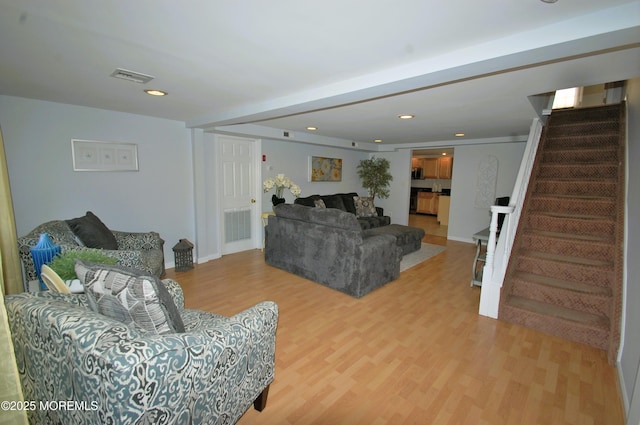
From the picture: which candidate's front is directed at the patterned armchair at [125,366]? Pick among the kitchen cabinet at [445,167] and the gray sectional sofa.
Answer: the kitchen cabinet

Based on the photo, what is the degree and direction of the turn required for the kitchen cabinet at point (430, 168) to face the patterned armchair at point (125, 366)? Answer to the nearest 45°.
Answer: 0° — it already faces it

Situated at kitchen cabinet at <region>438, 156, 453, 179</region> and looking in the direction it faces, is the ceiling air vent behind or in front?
in front

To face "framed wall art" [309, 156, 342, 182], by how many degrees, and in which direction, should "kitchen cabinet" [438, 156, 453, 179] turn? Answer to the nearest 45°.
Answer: approximately 45° to its right

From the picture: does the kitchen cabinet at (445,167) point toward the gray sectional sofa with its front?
yes

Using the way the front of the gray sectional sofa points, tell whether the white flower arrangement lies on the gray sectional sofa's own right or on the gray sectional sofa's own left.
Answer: on the gray sectional sofa's own left

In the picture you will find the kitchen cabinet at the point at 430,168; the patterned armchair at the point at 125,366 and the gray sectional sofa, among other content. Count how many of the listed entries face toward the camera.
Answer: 1

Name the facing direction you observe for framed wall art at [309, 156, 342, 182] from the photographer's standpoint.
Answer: facing the viewer and to the right of the viewer

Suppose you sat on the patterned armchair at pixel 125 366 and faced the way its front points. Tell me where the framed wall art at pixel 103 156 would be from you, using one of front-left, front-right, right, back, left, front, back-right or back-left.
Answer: front-left

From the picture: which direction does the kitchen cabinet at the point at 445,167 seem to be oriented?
toward the camera

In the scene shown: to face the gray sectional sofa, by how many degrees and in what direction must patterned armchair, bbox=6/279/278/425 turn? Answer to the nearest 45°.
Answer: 0° — it already faces it

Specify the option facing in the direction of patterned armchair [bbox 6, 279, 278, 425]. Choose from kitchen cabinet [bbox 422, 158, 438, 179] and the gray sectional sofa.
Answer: the kitchen cabinet

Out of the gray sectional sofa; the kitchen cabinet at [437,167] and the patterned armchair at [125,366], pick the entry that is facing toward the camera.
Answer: the kitchen cabinet

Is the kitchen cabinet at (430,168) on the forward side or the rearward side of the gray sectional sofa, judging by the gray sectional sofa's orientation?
on the forward side

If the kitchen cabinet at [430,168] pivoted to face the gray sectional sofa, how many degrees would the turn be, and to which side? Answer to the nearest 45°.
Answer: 0° — it already faces it

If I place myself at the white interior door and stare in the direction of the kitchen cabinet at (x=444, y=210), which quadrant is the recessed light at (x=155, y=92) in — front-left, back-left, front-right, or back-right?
back-right

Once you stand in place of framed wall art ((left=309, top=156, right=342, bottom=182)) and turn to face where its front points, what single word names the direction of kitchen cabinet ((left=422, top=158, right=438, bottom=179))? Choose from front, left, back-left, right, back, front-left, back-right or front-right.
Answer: left
